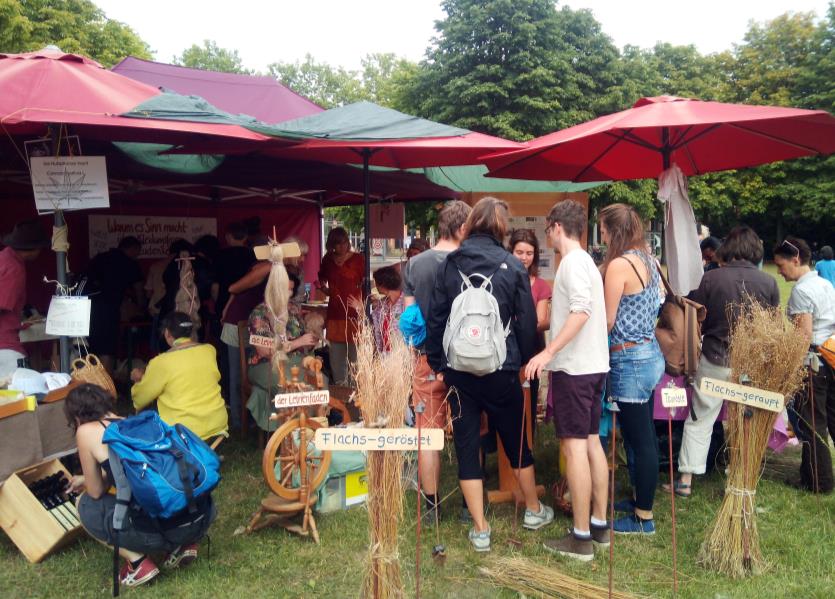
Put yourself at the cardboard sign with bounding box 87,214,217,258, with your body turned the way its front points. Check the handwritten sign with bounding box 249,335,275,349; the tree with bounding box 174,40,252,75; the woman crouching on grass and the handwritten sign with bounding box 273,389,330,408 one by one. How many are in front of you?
3

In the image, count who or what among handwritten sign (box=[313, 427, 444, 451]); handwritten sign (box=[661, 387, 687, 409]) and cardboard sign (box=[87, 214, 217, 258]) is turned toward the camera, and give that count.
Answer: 3

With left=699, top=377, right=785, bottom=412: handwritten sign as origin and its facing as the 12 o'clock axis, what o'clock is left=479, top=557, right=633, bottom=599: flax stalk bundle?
The flax stalk bundle is roughly at 2 o'clock from the handwritten sign.

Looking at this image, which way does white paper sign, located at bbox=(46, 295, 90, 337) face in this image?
toward the camera

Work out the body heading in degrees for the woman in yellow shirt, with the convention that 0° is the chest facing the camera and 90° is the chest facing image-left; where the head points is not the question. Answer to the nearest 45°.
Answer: approximately 135°

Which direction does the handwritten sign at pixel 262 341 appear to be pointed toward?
toward the camera

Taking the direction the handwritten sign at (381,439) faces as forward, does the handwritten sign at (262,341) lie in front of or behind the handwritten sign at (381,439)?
behind
